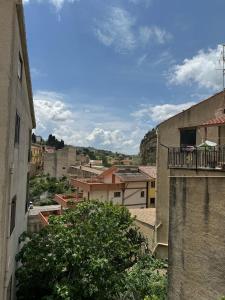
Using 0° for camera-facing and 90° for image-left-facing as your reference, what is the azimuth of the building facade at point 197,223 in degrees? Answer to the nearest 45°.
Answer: approximately 0°

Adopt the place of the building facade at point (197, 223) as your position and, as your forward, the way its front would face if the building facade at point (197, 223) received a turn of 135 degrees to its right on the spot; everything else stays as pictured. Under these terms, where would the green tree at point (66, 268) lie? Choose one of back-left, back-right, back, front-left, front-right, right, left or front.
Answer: front-left
